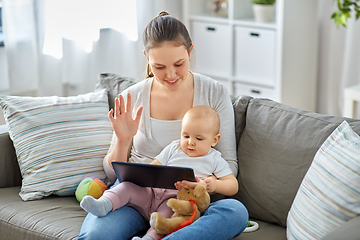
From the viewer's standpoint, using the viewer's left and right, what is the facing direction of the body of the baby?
facing the viewer and to the left of the viewer

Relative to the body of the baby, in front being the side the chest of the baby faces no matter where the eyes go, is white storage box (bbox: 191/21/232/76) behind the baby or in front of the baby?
behind

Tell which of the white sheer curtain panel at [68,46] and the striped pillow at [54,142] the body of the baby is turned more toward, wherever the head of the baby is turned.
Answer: the striped pillow

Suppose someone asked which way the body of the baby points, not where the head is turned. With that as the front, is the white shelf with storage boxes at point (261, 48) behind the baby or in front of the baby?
behind

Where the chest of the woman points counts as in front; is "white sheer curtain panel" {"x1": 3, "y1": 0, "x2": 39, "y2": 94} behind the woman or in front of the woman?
behind

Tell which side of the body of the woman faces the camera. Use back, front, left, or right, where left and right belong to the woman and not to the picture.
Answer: front

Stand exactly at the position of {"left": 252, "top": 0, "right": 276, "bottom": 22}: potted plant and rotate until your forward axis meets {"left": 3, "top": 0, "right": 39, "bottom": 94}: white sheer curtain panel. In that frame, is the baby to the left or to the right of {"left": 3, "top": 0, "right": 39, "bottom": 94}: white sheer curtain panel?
left
